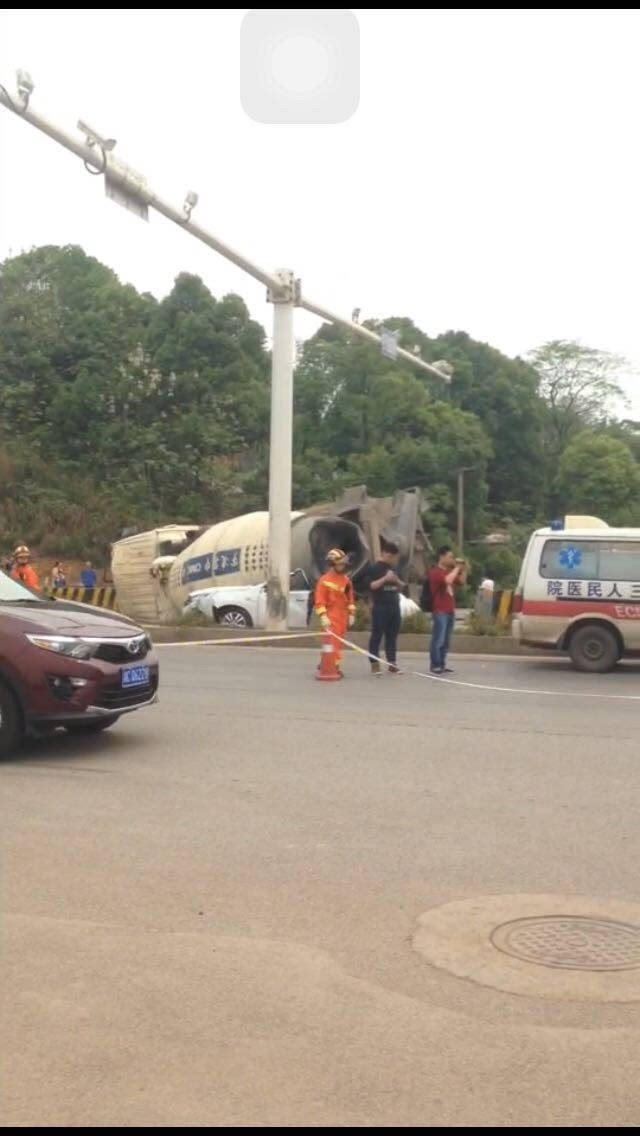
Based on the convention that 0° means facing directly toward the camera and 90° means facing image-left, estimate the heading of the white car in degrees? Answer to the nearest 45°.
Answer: approximately 90°

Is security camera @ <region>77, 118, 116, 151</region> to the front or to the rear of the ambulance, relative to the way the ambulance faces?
to the rear

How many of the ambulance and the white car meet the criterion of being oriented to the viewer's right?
1

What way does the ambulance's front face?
to the viewer's right

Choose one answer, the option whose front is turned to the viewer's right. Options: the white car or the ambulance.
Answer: the ambulance

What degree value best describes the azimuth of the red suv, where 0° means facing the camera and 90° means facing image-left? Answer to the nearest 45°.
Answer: approximately 315°

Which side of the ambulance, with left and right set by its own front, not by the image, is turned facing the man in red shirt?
back

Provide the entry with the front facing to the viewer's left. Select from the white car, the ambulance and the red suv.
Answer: the white car

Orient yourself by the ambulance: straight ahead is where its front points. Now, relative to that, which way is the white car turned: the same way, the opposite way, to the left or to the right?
the opposite way
